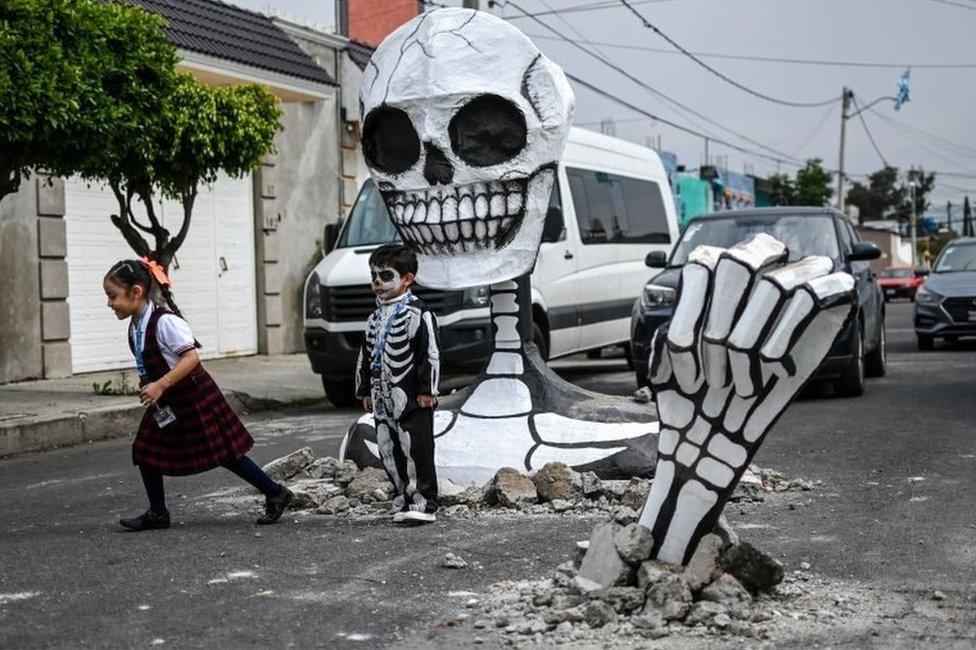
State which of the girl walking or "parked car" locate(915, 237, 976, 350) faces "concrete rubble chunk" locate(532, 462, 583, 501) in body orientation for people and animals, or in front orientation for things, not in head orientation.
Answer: the parked car

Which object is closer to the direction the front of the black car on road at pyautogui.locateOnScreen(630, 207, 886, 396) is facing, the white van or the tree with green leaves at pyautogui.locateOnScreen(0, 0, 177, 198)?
the tree with green leaves

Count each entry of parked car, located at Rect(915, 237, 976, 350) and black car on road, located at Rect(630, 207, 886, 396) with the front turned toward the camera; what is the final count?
2

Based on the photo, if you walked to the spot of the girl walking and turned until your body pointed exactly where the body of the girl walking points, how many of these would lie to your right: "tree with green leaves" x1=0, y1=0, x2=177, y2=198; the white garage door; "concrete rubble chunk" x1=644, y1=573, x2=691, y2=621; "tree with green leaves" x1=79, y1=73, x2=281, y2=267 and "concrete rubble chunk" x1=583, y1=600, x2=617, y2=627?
3

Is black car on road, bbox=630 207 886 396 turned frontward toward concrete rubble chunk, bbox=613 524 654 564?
yes

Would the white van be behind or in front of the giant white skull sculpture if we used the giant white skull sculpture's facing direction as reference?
behind

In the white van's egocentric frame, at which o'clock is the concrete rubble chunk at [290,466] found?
The concrete rubble chunk is roughly at 11 o'clock from the white van.

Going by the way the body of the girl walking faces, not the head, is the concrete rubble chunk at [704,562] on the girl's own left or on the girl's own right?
on the girl's own left

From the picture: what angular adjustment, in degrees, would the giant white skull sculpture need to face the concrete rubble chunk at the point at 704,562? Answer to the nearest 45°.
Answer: approximately 45° to its left

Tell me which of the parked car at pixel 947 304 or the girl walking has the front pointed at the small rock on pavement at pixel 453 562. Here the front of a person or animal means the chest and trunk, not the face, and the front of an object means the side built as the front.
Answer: the parked car

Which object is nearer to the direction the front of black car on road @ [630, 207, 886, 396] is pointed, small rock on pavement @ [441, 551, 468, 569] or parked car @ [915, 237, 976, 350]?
the small rock on pavement

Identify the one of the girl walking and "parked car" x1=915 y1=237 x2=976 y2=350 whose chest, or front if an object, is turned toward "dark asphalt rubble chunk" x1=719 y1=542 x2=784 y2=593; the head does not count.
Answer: the parked car

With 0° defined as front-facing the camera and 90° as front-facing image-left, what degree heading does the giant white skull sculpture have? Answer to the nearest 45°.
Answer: approximately 45°

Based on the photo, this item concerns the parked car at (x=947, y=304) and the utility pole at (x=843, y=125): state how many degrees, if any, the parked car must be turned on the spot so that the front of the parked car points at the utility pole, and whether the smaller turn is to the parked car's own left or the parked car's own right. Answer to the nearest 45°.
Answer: approximately 180°

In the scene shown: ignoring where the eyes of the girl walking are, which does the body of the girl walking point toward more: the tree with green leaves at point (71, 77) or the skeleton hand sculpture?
the tree with green leaves
